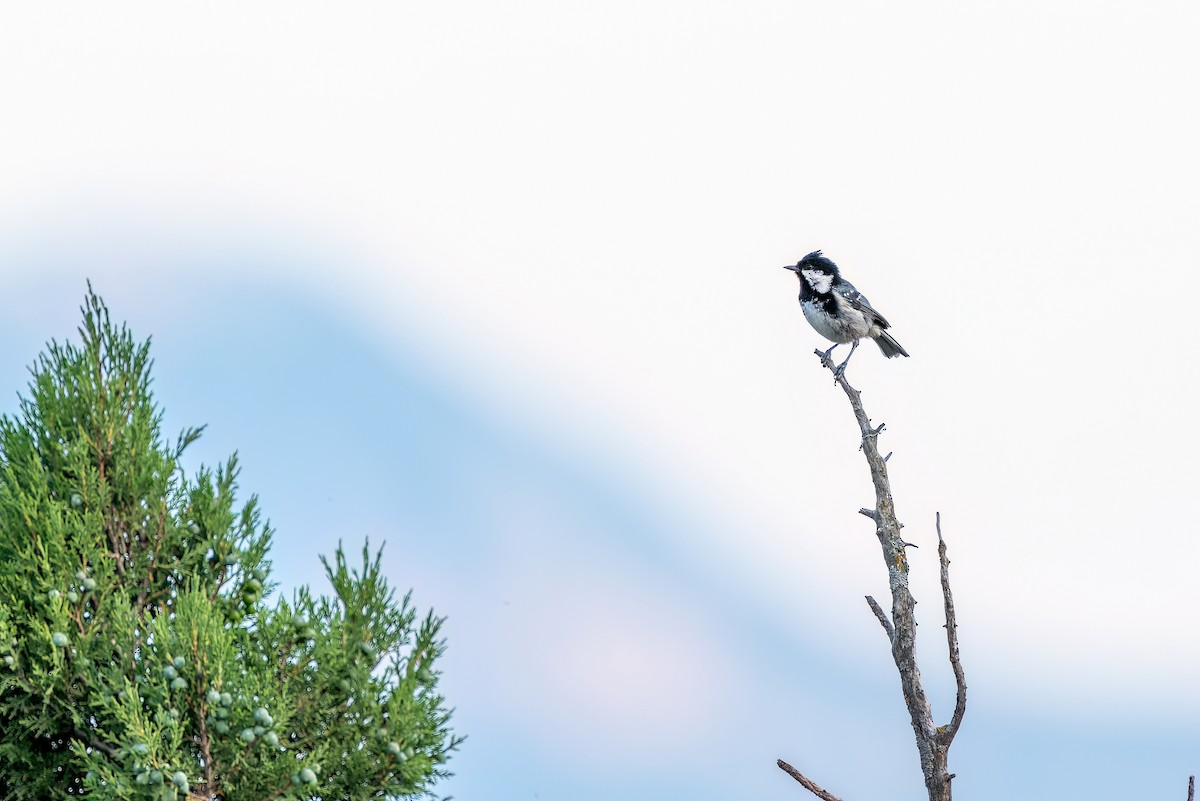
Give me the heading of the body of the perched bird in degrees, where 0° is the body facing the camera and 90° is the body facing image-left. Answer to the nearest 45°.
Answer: approximately 90°
